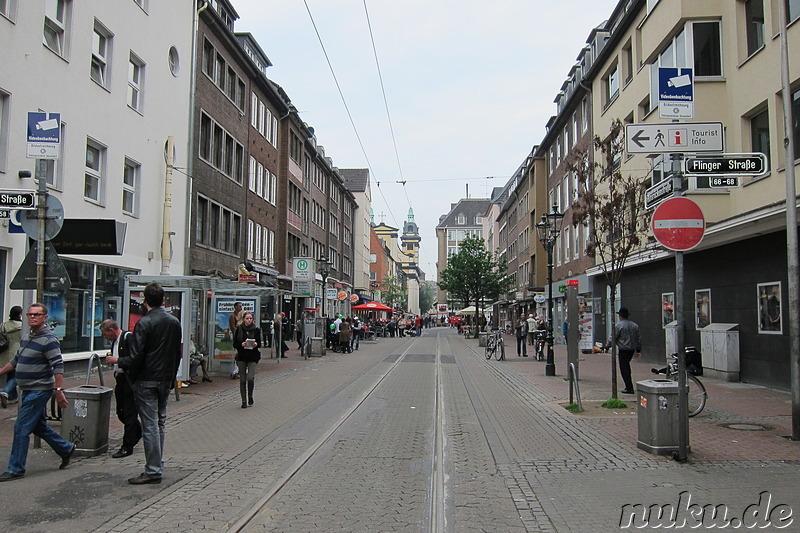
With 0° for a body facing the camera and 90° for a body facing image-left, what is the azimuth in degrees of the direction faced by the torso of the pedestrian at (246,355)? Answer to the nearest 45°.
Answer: approximately 0°

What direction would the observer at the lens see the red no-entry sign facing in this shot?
facing the viewer

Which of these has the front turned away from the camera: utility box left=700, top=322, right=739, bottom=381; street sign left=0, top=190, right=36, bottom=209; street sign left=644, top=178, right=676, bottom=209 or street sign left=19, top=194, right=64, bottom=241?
street sign left=19, top=194, right=64, bottom=241

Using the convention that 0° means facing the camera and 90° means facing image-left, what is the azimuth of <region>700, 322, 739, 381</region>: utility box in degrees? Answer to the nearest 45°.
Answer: approximately 45°

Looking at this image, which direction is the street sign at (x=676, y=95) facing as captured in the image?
toward the camera

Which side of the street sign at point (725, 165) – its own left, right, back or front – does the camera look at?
front

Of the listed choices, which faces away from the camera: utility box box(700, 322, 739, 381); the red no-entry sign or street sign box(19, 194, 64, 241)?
the street sign

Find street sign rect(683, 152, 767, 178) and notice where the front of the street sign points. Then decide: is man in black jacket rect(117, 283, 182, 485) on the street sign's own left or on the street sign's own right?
on the street sign's own right
